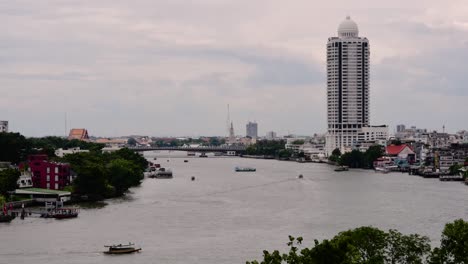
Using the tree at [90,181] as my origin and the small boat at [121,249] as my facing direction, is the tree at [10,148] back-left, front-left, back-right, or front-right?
back-right

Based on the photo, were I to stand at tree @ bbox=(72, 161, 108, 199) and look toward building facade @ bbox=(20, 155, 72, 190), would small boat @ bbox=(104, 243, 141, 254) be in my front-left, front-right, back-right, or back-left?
back-left
